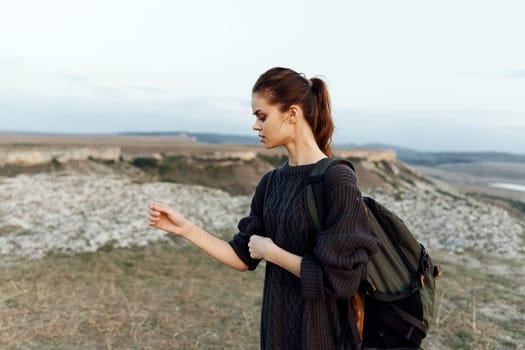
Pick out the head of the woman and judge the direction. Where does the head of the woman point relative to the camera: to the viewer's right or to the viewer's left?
to the viewer's left

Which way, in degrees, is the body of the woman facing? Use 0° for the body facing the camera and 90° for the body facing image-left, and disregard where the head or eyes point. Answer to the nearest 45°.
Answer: approximately 45°
